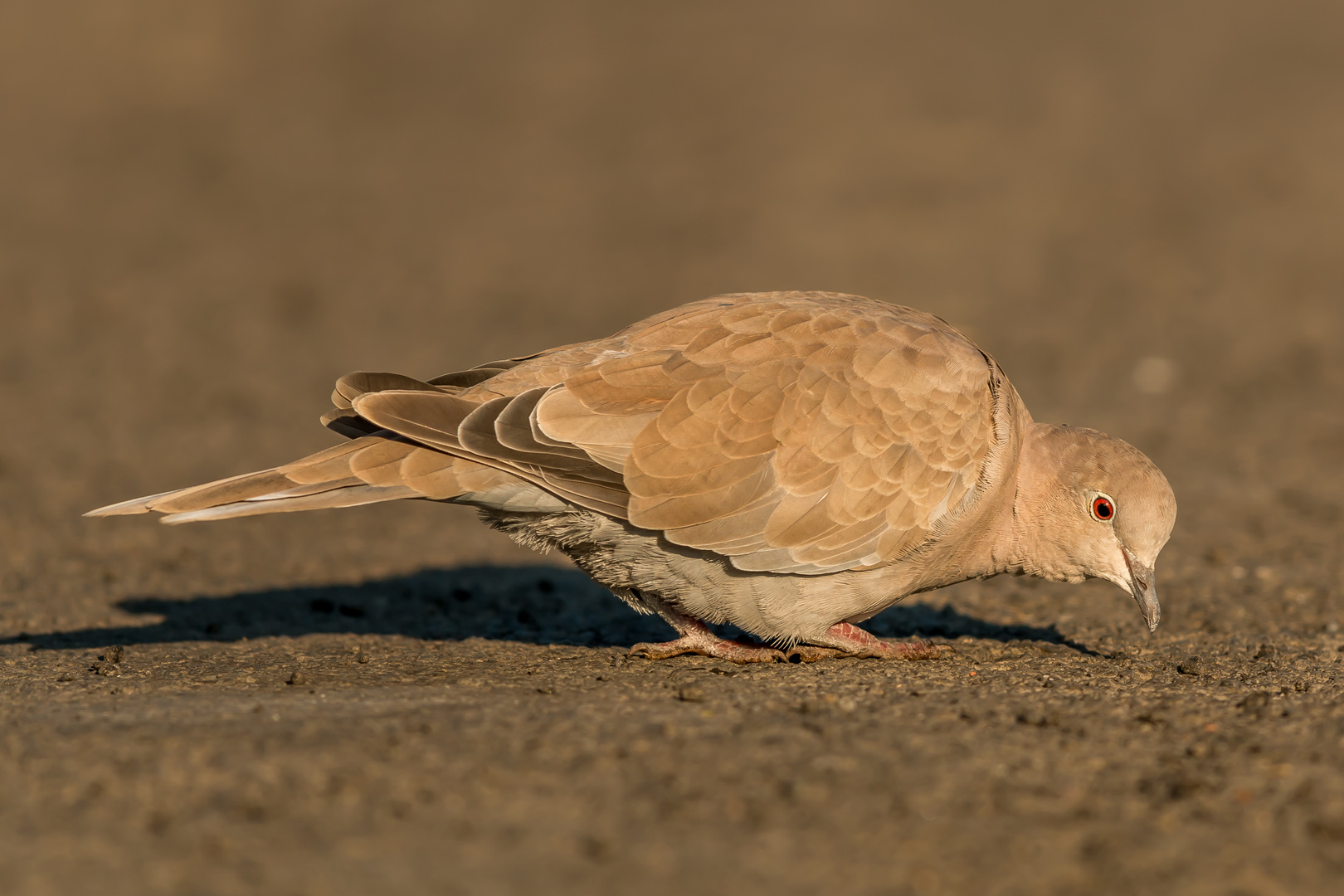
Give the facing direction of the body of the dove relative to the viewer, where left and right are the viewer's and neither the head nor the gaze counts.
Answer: facing to the right of the viewer
